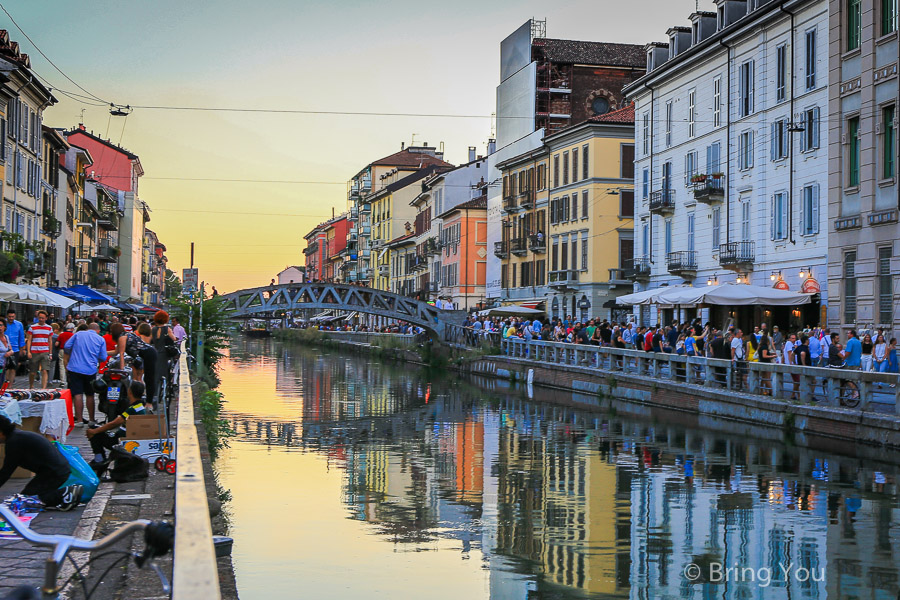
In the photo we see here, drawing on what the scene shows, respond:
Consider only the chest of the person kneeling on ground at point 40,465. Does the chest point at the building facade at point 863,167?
no

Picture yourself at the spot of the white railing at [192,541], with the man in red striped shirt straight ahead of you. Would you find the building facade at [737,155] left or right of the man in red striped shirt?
right

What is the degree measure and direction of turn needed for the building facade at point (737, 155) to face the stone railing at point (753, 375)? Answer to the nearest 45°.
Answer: approximately 45° to its left

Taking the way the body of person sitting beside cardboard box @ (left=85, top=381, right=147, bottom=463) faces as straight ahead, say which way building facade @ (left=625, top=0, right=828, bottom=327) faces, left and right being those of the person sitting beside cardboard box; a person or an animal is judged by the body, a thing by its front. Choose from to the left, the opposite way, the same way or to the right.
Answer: the same way

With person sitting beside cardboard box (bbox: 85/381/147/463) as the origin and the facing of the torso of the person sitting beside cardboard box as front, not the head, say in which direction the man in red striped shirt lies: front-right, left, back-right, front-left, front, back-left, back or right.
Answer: right

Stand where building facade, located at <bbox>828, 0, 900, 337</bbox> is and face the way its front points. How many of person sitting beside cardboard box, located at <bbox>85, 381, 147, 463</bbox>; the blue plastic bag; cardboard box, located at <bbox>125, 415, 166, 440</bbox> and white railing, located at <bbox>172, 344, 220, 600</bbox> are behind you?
0

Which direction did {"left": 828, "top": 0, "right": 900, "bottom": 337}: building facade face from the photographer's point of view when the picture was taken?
facing the viewer and to the left of the viewer

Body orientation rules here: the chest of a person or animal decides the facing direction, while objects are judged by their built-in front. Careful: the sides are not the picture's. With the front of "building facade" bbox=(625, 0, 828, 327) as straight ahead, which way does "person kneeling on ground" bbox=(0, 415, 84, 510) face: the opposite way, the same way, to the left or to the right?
the same way

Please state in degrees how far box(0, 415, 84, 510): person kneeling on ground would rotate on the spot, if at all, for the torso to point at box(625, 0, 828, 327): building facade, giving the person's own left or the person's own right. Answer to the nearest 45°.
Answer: approximately 135° to the person's own right
